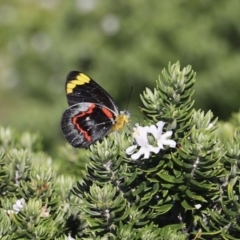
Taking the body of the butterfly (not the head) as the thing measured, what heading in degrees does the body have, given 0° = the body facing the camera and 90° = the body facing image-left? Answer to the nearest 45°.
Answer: approximately 270°
